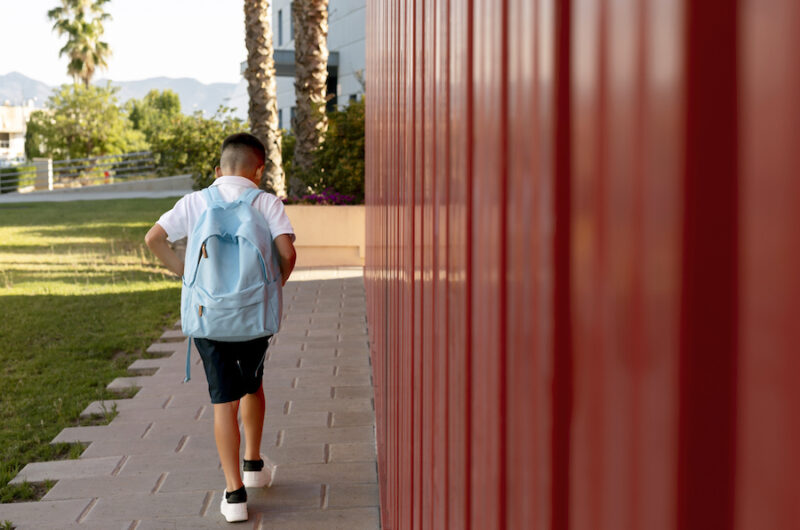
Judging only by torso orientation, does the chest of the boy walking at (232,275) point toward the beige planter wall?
yes

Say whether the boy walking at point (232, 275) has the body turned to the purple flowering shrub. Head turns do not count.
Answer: yes

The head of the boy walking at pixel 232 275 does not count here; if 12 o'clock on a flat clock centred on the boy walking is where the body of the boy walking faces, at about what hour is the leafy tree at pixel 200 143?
The leafy tree is roughly at 12 o'clock from the boy walking.

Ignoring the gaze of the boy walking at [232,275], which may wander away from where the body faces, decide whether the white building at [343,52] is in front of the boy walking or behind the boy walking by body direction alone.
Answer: in front

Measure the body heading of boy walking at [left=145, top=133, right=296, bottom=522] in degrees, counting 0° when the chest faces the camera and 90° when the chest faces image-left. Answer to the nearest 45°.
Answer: approximately 180°
